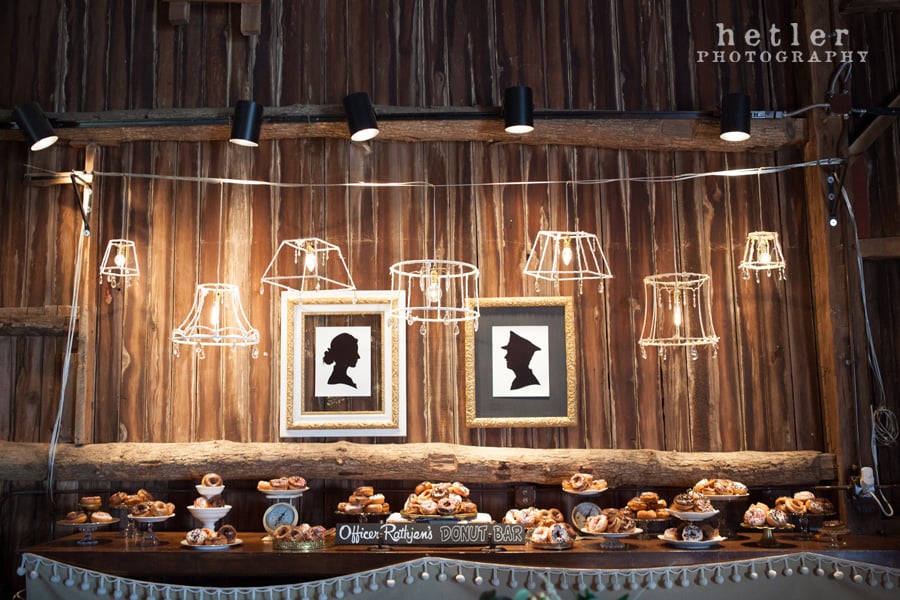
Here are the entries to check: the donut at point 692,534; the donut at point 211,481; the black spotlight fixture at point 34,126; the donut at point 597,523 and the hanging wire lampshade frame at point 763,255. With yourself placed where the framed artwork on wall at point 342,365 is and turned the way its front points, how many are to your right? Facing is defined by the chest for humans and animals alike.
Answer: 2

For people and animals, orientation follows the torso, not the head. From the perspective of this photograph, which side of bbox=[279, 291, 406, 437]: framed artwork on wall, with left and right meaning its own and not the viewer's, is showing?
front

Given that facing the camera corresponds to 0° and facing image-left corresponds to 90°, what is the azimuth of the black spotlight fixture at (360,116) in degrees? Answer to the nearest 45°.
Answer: approximately 315°

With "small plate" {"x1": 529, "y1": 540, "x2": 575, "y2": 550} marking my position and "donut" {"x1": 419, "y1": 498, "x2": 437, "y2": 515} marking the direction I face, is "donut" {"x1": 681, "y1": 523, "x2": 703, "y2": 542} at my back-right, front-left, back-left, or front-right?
back-right

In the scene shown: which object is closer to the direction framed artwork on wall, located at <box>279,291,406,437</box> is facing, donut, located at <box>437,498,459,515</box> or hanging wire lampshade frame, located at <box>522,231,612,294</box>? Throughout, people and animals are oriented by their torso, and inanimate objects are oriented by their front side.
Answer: the donut

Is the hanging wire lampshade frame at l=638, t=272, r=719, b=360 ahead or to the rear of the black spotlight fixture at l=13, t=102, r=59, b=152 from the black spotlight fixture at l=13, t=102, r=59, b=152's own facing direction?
ahead

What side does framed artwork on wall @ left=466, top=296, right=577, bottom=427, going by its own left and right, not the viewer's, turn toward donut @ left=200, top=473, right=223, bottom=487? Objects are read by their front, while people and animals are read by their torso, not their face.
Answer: right

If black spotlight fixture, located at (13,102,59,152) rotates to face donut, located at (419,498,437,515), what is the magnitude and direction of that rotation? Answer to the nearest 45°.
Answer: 0° — it already faces it

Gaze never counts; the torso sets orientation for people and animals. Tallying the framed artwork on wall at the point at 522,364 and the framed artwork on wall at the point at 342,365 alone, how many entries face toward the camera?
2

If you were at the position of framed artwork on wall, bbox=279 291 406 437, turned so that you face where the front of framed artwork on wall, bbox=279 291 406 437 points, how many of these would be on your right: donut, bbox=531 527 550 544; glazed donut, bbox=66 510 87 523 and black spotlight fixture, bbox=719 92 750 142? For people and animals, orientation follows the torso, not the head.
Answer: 1

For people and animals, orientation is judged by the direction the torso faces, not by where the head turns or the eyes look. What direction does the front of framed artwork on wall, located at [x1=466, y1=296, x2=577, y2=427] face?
toward the camera
